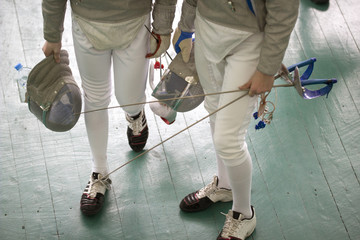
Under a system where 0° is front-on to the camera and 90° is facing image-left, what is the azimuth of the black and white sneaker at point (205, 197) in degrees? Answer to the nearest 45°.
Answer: approximately 45°

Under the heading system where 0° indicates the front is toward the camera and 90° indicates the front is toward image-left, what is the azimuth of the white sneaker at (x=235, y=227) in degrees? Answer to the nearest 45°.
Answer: approximately 45°
